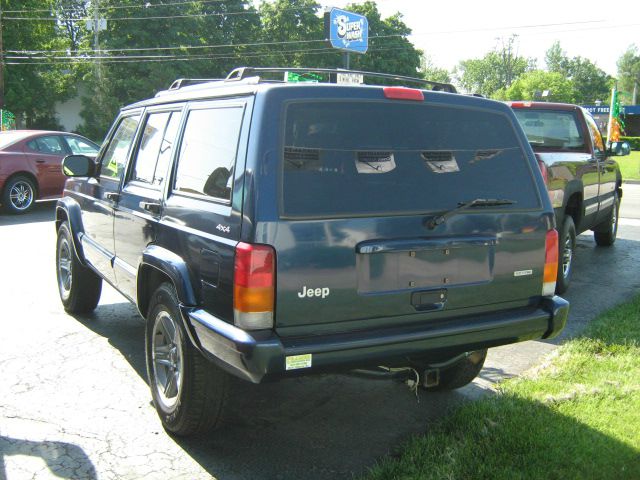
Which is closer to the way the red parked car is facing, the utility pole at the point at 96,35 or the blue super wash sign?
the blue super wash sign

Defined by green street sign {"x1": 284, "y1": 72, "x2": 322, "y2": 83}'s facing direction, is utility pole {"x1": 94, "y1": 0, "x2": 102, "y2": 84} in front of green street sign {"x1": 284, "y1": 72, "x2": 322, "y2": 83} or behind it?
behind

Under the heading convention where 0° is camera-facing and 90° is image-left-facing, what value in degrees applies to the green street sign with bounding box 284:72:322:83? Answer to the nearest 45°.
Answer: approximately 0°

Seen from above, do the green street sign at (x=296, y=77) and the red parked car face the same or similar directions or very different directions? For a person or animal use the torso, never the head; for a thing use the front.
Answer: very different directions

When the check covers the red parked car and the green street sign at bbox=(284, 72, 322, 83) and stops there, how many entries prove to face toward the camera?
1

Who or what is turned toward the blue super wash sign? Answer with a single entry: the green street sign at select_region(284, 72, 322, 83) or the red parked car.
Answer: the red parked car

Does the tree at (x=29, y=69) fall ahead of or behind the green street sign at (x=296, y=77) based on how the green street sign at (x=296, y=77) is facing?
behind
